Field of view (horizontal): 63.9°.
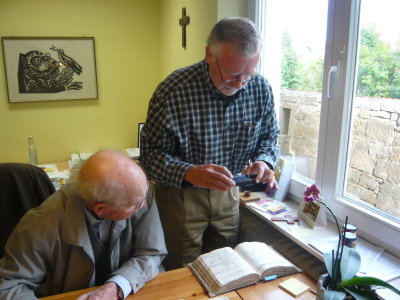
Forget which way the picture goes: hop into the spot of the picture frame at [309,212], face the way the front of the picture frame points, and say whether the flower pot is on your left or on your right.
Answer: on your left

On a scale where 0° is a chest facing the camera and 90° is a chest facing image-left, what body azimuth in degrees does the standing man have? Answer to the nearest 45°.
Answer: approximately 315°

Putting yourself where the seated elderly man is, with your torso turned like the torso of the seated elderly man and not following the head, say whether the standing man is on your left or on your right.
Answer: on your left

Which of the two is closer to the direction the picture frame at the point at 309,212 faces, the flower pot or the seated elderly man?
the seated elderly man
